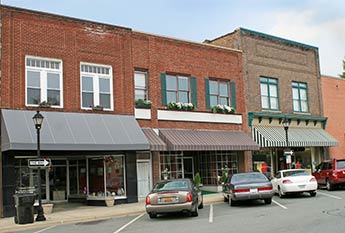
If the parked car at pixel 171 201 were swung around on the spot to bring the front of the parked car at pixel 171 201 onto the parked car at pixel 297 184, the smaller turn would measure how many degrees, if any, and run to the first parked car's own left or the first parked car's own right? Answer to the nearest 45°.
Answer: approximately 45° to the first parked car's own right

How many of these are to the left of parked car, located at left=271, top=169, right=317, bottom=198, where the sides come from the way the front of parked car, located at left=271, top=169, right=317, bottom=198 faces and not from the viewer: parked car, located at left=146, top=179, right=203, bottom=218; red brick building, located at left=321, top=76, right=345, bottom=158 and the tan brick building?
1

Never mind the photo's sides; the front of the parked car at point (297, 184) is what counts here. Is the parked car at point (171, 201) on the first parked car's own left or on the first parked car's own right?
on the first parked car's own left

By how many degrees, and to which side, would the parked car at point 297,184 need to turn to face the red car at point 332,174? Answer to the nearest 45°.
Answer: approximately 90° to its right

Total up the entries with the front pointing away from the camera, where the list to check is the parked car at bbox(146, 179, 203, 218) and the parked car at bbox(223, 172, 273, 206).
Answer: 2

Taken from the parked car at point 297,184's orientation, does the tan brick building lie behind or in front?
in front

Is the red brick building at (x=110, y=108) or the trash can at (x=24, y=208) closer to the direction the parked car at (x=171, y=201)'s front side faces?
the red brick building

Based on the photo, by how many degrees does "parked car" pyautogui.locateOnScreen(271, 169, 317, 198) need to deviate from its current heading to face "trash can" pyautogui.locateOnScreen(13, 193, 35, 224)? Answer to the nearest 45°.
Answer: approximately 90° to its left

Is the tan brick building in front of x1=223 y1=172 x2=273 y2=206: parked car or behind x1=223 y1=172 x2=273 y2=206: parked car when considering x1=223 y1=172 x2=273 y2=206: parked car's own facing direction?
in front

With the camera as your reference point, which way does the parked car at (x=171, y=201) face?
facing away from the viewer

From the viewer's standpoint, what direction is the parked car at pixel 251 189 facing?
away from the camera

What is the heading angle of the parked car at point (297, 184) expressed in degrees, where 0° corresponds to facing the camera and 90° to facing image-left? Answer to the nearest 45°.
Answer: approximately 135°
